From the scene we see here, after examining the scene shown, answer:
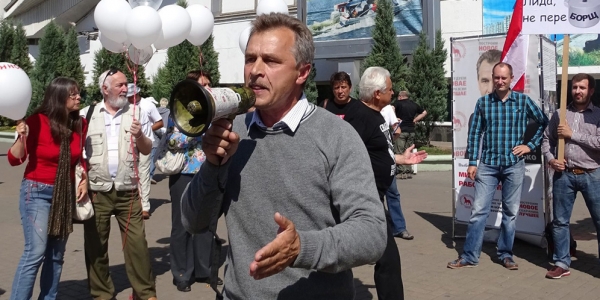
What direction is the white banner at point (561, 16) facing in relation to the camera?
toward the camera

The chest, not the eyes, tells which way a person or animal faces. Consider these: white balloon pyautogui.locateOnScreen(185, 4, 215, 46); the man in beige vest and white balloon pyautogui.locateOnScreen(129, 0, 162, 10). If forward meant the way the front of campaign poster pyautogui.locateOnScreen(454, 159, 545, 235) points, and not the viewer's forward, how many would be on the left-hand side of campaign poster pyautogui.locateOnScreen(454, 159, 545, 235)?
0

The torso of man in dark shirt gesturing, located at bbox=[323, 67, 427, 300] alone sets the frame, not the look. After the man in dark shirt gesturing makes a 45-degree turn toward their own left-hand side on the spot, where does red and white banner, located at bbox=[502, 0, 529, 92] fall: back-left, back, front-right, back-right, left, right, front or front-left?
front

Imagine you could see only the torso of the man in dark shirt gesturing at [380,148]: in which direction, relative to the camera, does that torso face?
to the viewer's right

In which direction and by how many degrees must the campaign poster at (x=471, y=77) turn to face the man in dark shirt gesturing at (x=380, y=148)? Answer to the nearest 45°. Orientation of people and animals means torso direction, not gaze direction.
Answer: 0° — it already faces them

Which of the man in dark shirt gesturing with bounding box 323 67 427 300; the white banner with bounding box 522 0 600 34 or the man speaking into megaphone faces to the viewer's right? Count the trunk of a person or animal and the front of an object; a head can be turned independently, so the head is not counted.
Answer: the man in dark shirt gesturing

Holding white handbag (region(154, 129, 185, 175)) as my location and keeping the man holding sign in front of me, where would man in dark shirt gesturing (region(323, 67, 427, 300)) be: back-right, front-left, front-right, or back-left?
front-right

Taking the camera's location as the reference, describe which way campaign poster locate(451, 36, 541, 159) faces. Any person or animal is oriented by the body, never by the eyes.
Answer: facing the viewer

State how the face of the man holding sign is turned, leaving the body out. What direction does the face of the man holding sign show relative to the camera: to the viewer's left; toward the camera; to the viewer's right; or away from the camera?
toward the camera

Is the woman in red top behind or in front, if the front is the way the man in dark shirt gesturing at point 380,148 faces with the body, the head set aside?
behind

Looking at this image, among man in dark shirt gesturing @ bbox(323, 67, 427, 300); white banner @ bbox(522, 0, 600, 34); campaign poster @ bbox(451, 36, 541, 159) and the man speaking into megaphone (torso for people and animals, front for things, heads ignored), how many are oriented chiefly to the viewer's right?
1

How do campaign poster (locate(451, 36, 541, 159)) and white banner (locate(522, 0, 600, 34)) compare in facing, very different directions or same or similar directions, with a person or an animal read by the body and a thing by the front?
same or similar directions

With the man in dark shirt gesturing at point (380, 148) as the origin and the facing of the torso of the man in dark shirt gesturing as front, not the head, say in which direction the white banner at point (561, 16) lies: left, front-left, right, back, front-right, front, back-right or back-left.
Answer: front-left

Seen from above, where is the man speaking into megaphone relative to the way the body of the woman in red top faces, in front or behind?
in front

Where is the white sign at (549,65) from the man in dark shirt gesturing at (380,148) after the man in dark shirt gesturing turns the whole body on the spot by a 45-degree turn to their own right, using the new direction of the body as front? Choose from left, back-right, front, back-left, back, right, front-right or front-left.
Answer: left

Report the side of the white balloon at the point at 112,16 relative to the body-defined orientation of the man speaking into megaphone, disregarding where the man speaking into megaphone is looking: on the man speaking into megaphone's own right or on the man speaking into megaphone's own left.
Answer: on the man speaking into megaphone's own right

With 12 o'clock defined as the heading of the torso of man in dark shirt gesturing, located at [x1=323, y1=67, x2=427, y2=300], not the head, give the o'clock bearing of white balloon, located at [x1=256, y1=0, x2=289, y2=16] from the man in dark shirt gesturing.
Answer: The white balloon is roughly at 8 o'clock from the man in dark shirt gesturing.
